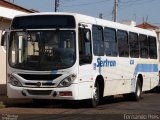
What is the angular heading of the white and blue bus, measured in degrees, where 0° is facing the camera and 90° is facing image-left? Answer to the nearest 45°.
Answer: approximately 45°
